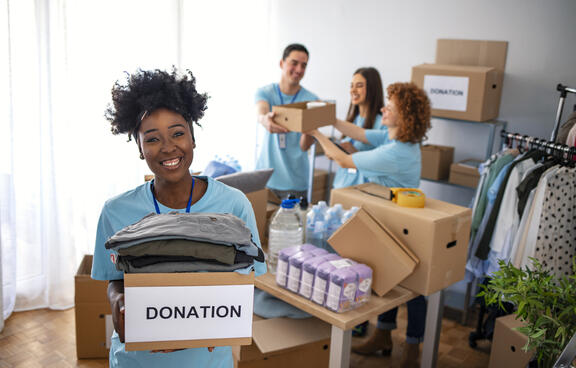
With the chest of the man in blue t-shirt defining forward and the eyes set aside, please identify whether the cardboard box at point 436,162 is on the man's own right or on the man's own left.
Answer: on the man's own left

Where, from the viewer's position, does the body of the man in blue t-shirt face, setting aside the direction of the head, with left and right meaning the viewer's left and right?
facing the viewer and to the right of the viewer

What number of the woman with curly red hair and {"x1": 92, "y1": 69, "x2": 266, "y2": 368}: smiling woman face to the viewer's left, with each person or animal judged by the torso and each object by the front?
1

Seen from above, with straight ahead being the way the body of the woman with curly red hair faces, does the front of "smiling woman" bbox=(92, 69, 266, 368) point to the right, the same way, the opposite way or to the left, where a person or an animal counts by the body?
to the left

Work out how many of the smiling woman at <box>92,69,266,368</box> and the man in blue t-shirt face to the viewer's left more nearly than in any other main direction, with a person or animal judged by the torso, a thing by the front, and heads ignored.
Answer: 0

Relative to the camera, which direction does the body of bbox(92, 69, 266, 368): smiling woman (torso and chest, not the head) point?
toward the camera

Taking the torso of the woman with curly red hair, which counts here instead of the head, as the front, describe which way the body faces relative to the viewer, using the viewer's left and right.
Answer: facing to the left of the viewer

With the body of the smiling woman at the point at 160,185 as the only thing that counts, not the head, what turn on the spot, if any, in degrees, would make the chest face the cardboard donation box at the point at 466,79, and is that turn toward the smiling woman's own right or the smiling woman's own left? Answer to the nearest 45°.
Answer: approximately 135° to the smiling woman's own left

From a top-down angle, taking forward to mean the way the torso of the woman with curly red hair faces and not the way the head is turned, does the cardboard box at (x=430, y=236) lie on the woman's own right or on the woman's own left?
on the woman's own left

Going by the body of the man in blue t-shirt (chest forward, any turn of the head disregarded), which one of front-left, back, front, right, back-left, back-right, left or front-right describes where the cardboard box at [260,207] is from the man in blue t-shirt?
front-right

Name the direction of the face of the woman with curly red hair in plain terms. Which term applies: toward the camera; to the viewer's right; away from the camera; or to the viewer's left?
to the viewer's left

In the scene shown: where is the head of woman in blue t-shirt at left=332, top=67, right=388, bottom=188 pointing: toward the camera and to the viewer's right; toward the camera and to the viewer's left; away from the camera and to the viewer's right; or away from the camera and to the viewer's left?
toward the camera and to the viewer's left
